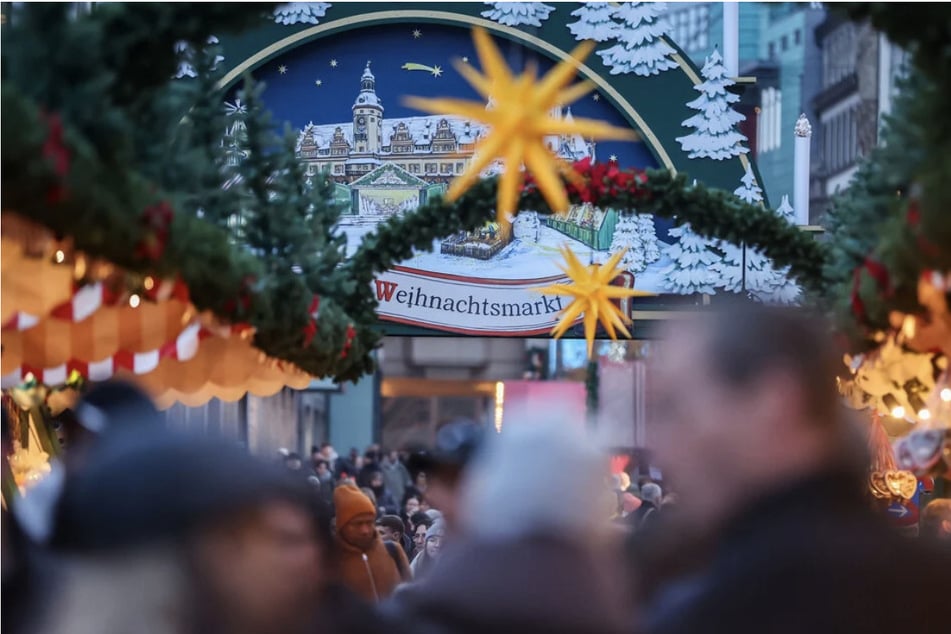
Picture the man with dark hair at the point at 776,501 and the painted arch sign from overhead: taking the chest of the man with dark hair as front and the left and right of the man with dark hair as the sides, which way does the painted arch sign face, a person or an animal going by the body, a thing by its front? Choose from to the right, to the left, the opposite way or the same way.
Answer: to the left

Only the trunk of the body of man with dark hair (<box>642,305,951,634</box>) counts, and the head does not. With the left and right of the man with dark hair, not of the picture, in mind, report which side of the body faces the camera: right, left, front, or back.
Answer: left

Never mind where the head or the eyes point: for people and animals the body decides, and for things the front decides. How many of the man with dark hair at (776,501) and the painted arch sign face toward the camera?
1

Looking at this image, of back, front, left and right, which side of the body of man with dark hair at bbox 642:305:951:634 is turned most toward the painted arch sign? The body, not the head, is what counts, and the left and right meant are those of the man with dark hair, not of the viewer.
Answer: right

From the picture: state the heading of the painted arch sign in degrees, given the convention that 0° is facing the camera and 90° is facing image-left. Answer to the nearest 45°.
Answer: approximately 0°

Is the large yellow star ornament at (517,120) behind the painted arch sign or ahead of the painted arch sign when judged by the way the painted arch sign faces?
ahead

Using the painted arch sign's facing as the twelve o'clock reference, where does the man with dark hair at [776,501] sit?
The man with dark hair is roughly at 12 o'clock from the painted arch sign.
